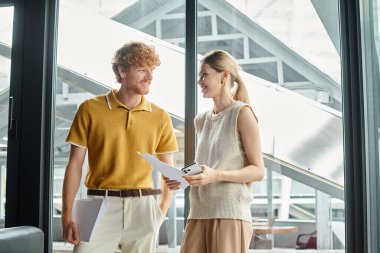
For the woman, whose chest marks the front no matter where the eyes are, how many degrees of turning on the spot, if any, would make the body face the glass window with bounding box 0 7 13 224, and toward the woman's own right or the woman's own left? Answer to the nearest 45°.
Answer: approximately 90° to the woman's own right

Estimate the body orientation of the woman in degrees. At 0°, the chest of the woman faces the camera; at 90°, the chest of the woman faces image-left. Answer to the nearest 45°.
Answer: approximately 45°

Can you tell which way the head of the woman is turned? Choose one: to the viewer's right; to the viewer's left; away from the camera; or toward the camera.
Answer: to the viewer's left

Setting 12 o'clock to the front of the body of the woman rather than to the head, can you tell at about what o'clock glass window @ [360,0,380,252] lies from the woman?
The glass window is roughly at 7 o'clock from the woman.
